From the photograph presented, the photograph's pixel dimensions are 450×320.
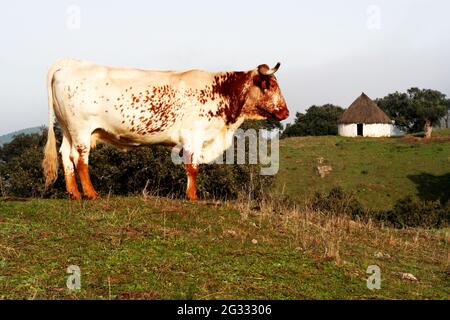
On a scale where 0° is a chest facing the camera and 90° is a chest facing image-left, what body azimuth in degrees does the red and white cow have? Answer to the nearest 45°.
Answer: approximately 270°

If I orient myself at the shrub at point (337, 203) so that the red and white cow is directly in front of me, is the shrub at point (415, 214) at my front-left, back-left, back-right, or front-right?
back-left

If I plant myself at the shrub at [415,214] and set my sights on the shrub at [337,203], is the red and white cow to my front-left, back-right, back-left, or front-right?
front-left
